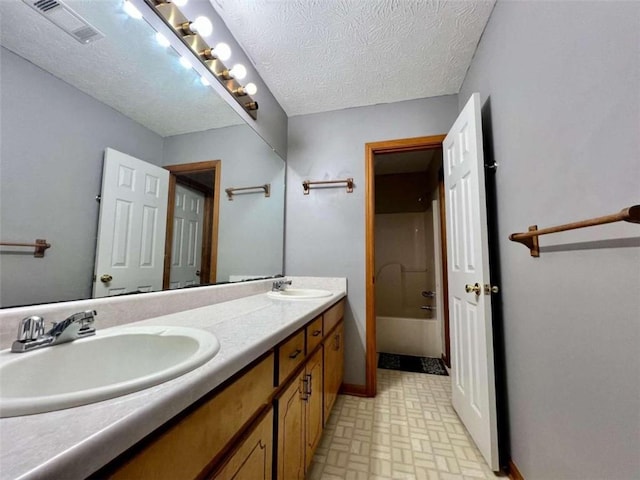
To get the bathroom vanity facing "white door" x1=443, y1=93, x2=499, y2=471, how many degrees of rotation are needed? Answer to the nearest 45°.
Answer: approximately 45° to its left

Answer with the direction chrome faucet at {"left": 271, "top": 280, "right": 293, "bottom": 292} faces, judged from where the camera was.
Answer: facing to the right of the viewer

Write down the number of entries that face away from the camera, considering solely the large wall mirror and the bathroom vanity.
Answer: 0

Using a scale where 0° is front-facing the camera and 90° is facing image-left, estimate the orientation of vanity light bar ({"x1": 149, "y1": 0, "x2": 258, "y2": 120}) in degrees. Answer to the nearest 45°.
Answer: approximately 315°

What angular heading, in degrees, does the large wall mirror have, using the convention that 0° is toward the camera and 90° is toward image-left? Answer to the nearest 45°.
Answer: approximately 315°

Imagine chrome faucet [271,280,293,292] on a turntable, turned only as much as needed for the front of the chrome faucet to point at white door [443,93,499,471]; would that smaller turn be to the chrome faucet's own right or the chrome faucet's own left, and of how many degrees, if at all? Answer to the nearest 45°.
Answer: approximately 45° to the chrome faucet's own right
